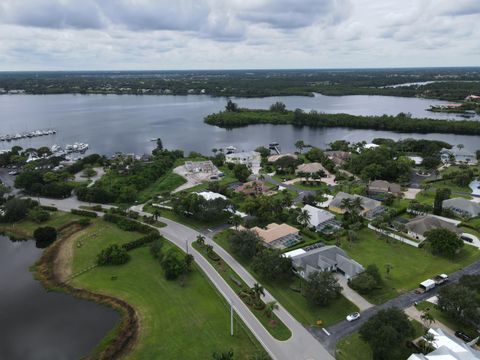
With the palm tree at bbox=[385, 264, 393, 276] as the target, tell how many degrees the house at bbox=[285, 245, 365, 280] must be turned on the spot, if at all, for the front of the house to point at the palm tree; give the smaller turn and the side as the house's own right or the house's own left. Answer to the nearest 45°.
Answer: approximately 45° to the house's own left

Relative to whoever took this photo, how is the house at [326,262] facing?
facing the viewer and to the right of the viewer

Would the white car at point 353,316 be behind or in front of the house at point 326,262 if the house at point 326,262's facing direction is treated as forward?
in front

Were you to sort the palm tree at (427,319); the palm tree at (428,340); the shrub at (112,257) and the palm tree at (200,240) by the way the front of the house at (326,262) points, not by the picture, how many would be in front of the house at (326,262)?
2

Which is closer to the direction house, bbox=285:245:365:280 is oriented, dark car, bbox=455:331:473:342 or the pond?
the dark car

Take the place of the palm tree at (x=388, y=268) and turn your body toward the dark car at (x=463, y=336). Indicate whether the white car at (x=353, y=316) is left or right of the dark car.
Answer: right

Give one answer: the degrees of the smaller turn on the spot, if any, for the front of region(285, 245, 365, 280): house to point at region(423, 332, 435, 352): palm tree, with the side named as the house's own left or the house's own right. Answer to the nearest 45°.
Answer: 0° — it already faces it

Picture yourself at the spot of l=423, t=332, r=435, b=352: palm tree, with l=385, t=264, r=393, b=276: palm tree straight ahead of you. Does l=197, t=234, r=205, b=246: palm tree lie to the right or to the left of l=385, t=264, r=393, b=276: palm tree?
left

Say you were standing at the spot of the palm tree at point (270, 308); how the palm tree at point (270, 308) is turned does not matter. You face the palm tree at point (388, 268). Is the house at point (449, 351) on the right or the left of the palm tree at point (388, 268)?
right

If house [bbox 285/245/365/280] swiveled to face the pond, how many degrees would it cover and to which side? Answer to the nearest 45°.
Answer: approximately 90° to its right

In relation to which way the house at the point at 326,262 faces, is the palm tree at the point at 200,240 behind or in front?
behind

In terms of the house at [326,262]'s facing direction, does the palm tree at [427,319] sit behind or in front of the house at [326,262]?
in front

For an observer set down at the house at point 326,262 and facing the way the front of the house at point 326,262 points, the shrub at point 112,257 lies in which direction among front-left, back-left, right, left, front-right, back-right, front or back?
back-right

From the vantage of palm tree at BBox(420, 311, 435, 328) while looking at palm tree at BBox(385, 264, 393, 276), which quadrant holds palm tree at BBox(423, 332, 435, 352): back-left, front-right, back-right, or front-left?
back-left
